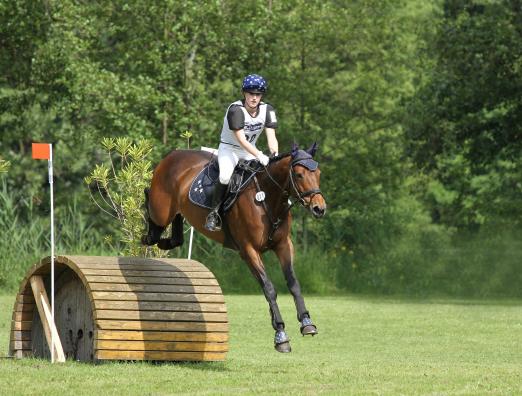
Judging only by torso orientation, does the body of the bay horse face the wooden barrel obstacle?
no

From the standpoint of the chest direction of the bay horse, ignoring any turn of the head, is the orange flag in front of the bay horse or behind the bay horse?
behind

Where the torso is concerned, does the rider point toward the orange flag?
no

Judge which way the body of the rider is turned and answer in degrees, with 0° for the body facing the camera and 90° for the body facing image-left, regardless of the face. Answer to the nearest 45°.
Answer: approximately 315°

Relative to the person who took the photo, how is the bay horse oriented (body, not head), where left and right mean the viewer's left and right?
facing the viewer and to the right of the viewer
